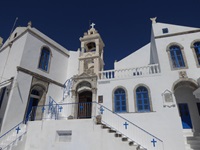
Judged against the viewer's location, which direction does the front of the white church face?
facing the viewer
